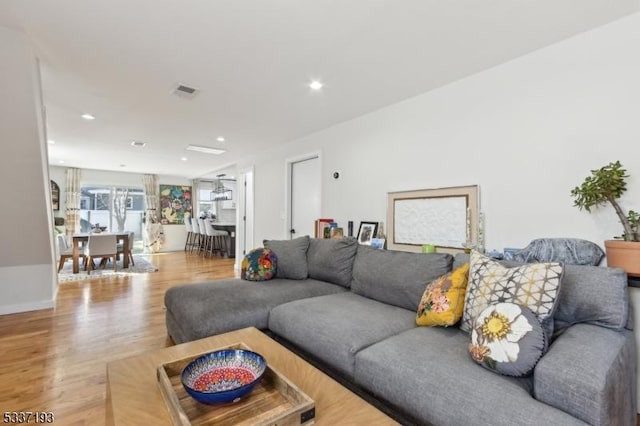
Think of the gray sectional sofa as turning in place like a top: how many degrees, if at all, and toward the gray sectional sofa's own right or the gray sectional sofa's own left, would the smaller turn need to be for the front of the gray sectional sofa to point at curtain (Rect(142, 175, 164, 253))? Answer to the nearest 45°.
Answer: approximately 90° to the gray sectional sofa's own right

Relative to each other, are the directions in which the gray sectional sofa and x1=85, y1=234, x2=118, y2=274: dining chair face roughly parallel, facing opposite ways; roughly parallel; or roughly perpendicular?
roughly perpendicular

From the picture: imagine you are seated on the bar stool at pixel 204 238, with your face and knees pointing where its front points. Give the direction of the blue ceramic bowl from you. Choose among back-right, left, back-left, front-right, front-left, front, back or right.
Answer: right

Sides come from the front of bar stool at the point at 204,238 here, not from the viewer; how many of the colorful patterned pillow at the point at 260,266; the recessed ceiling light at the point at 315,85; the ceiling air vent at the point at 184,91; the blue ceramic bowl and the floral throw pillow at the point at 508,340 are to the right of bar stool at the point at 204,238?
5

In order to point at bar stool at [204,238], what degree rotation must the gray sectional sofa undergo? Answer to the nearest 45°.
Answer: approximately 90° to its right

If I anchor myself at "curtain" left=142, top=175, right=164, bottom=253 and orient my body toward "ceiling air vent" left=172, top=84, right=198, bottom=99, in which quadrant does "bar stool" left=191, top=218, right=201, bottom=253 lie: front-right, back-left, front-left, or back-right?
front-left

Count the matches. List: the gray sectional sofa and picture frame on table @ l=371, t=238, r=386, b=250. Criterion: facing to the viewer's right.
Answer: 0

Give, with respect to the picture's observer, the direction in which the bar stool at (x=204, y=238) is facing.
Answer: facing to the right of the viewer

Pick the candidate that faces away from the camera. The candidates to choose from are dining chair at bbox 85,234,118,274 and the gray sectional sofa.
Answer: the dining chair

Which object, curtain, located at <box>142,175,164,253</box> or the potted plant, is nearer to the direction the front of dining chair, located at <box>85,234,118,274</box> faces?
the curtain

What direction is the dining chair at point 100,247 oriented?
away from the camera

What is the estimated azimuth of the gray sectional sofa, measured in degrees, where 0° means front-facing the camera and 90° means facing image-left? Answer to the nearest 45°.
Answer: approximately 45°

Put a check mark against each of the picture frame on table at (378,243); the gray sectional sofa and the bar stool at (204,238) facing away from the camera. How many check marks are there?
0

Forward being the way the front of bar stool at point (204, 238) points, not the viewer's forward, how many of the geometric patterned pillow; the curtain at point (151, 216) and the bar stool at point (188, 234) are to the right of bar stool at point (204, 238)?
1

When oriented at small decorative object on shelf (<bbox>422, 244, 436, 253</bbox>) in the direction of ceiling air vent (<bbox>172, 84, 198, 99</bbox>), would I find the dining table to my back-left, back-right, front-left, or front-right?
front-right

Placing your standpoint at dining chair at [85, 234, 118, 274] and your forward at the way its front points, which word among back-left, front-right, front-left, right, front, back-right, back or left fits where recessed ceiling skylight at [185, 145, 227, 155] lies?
back-right
